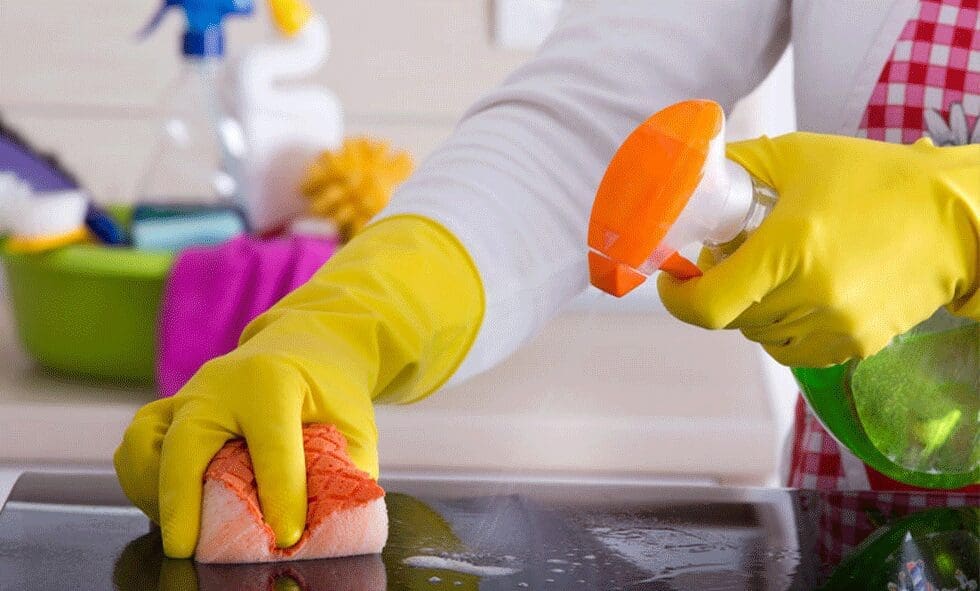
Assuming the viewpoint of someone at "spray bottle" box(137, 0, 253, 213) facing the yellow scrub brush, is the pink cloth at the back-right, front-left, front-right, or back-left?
front-right

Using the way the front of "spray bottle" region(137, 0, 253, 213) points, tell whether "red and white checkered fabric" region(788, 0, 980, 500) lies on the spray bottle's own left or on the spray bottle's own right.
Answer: on the spray bottle's own left

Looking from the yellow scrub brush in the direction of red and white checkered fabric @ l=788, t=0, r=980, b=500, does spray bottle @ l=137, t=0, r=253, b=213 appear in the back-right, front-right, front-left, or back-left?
back-right

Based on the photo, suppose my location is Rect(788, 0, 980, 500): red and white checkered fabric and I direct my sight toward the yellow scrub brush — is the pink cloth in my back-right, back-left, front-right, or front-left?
front-left

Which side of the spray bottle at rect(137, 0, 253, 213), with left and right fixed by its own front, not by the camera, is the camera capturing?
left
